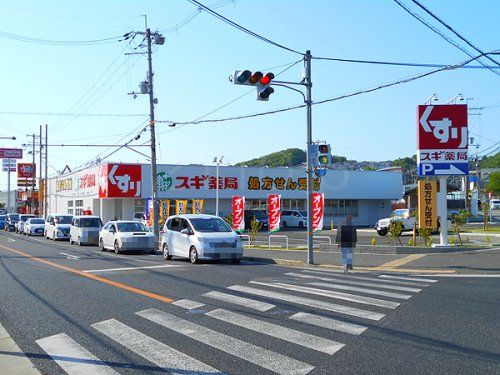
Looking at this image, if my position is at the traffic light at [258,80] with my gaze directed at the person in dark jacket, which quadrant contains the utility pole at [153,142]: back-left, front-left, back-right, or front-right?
back-left

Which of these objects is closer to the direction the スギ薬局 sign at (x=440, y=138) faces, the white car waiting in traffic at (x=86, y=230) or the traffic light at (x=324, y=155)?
the traffic light

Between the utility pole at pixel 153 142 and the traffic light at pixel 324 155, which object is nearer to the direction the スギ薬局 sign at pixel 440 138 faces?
the traffic light

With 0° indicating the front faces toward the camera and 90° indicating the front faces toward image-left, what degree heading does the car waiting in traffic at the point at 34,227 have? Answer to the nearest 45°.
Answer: approximately 315°

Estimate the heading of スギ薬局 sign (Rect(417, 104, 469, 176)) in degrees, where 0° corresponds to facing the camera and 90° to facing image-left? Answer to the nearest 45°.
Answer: approximately 0°
